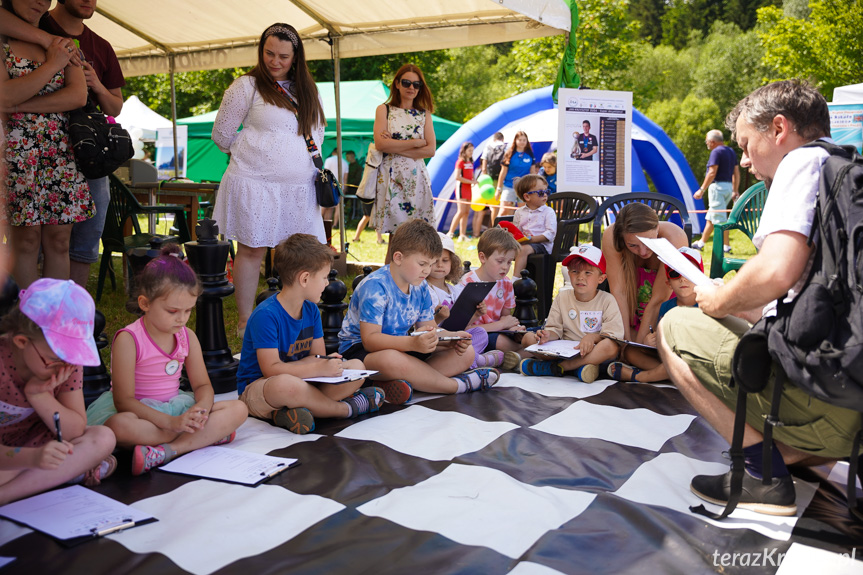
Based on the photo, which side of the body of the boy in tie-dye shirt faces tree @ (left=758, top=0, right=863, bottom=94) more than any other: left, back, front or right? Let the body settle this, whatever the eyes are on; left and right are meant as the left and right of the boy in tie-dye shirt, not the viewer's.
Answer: left

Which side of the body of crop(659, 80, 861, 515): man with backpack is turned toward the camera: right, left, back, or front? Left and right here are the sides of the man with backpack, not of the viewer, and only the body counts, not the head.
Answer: left

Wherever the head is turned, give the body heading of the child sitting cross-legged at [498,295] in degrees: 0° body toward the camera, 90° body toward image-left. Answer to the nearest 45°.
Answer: approximately 315°

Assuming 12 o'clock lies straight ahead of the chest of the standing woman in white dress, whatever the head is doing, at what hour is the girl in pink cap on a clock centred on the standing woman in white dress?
The girl in pink cap is roughly at 2 o'clock from the standing woman in white dress.

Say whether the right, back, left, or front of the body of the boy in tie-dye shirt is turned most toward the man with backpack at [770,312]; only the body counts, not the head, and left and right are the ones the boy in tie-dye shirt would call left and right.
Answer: front

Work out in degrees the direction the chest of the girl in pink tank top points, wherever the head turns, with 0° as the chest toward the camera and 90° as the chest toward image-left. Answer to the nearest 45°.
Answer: approximately 315°

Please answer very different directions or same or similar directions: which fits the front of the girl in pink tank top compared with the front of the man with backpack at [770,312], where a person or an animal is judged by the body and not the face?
very different directions

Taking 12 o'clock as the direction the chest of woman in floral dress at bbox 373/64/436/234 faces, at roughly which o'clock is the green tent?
The green tent is roughly at 6 o'clock from the woman in floral dress.

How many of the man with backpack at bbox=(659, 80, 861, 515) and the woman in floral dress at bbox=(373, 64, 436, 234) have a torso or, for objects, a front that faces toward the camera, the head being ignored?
1
